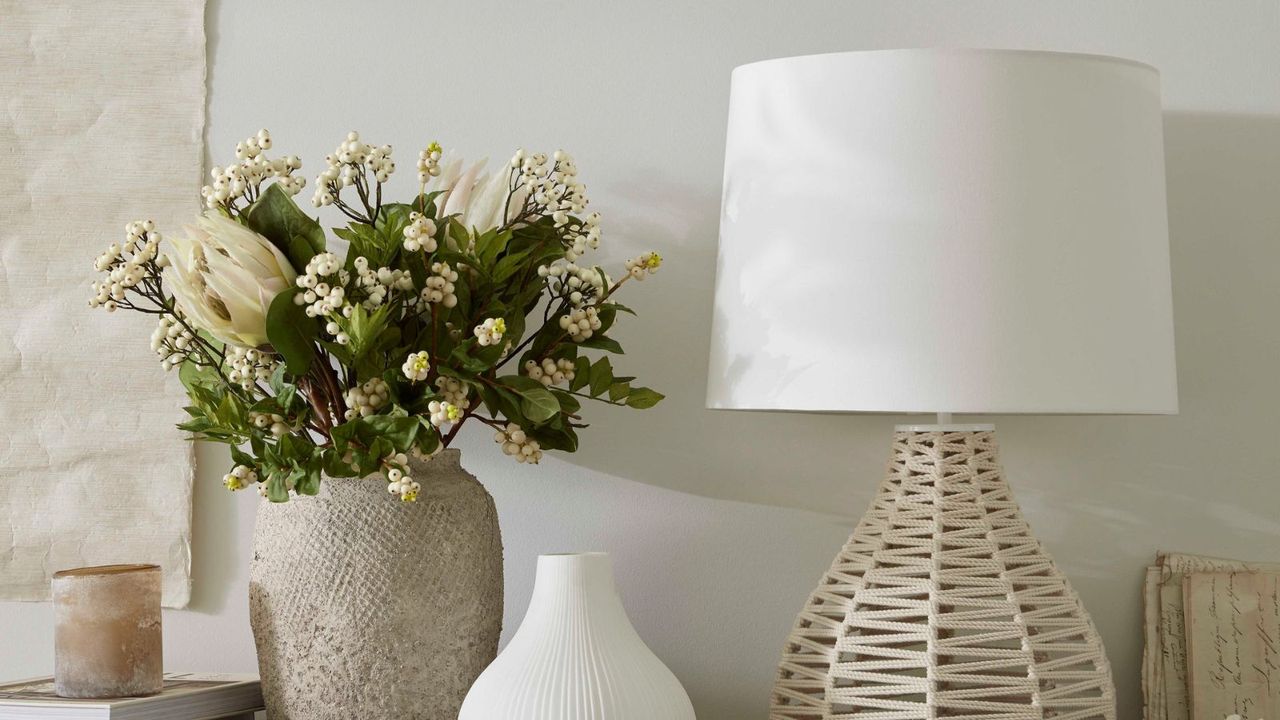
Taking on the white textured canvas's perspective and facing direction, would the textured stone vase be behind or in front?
in front

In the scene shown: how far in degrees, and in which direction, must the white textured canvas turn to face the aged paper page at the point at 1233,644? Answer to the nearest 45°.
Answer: approximately 45° to its left

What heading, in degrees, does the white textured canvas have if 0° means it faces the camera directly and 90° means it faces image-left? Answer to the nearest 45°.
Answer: approximately 0°

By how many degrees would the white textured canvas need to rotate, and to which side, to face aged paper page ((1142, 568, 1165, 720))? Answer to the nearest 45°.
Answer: approximately 45° to its left

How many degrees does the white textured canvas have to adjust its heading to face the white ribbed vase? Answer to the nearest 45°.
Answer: approximately 45° to its left

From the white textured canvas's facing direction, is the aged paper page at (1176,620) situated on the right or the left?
on its left
